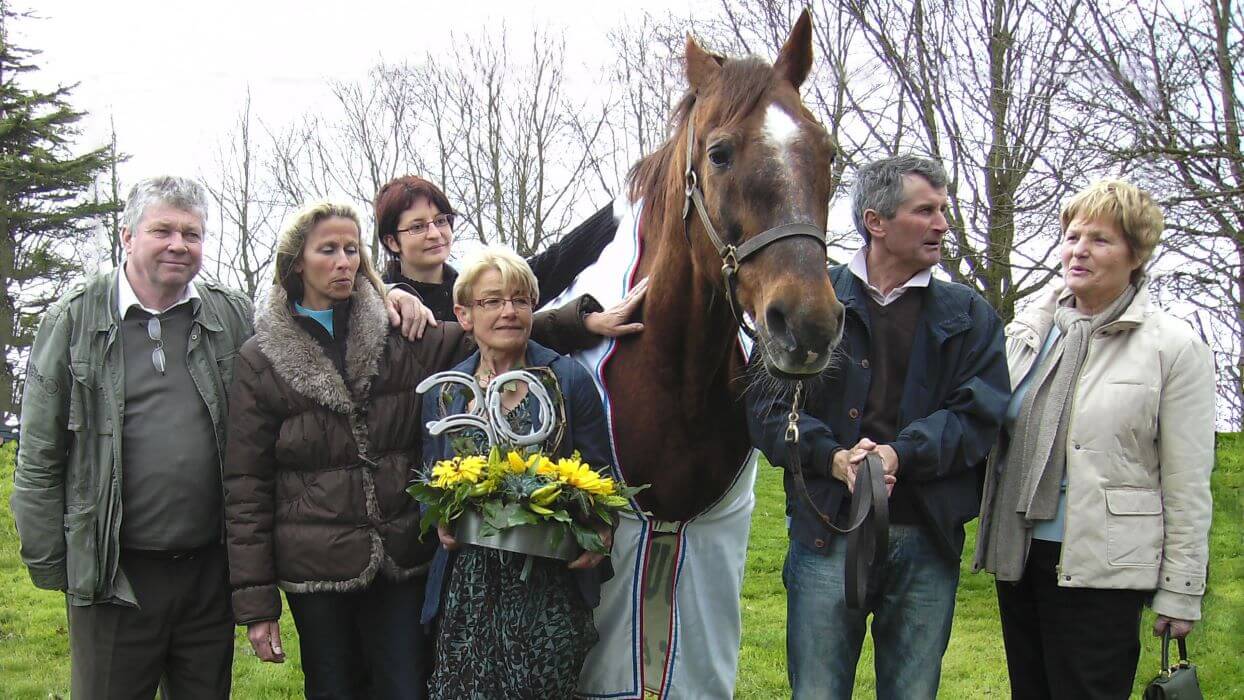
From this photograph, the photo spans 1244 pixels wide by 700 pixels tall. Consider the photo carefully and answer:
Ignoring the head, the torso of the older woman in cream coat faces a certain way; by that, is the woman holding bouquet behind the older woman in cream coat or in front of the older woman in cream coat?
in front

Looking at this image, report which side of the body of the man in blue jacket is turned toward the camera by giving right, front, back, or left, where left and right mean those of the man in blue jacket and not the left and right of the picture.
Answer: front

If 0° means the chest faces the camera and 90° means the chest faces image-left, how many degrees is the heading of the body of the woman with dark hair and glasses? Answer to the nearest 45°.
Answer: approximately 315°

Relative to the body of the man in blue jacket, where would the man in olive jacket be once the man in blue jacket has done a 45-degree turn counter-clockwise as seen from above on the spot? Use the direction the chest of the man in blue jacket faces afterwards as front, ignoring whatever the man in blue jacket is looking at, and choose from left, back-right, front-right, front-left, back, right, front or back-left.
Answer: back-right

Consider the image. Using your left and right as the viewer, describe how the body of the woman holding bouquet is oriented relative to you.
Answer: facing the viewer

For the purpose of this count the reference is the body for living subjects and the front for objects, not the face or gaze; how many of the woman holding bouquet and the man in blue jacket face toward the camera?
2

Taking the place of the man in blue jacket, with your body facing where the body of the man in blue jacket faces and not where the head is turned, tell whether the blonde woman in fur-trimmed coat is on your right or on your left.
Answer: on your right

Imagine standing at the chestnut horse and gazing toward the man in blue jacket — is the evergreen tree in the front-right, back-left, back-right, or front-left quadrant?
back-left

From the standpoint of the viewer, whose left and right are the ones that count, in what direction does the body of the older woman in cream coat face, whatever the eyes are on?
facing the viewer and to the left of the viewer
